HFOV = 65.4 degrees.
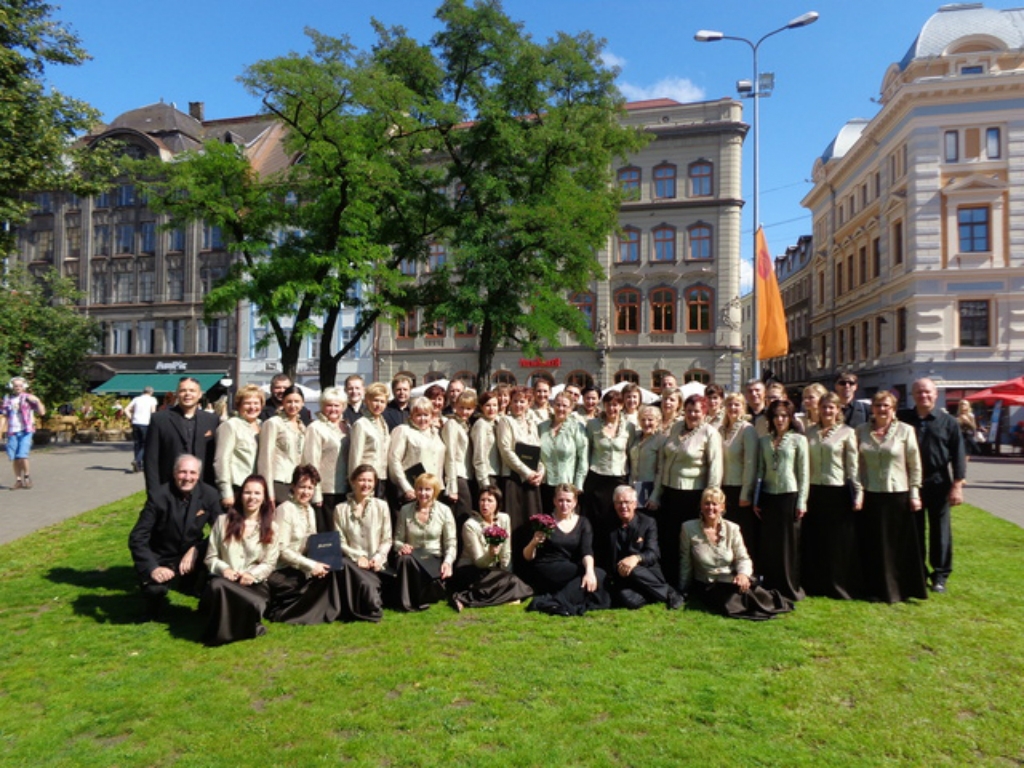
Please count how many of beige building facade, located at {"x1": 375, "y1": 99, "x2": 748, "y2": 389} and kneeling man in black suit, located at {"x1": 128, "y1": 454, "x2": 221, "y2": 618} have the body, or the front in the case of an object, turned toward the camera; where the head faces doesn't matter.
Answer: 2

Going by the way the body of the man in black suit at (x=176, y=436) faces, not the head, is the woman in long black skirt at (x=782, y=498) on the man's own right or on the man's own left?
on the man's own left

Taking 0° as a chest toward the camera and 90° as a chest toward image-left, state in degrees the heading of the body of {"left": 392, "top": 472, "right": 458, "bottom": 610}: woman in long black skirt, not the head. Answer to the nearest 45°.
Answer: approximately 0°

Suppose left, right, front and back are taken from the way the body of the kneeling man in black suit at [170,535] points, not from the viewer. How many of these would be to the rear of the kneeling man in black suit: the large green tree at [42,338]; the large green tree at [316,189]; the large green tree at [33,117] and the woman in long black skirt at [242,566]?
3

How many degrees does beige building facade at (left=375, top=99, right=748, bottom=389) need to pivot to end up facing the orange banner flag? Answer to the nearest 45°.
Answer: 0° — it already faces it

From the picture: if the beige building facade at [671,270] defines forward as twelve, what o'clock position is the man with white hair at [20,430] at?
The man with white hair is roughly at 1 o'clock from the beige building facade.

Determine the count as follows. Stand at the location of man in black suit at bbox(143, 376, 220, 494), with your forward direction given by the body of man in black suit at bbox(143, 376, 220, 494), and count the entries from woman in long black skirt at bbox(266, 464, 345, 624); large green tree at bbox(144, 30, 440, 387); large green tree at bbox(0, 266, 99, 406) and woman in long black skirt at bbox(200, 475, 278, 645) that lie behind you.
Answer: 2
